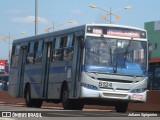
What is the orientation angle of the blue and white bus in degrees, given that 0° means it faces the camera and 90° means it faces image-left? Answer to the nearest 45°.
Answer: approximately 315°
